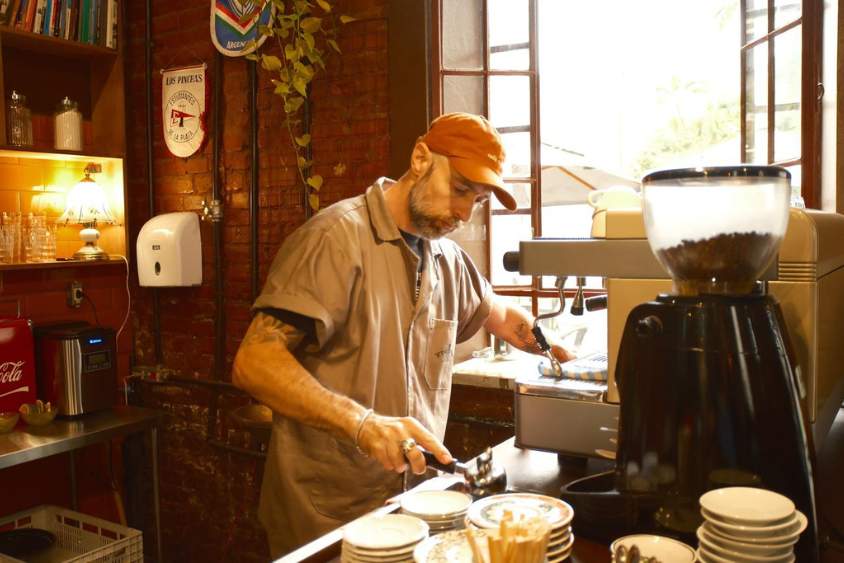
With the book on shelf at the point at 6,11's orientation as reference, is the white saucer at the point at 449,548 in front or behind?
in front

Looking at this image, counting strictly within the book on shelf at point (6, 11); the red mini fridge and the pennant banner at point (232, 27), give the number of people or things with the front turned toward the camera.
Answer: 3

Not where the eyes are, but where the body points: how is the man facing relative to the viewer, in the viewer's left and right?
facing the viewer and to the right of the viewer

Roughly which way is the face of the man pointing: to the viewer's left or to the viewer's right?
to the viewer's right

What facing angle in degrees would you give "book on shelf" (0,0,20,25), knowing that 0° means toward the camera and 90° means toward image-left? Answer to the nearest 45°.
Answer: approximately 0°

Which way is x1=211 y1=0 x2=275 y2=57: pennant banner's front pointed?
toward the camera

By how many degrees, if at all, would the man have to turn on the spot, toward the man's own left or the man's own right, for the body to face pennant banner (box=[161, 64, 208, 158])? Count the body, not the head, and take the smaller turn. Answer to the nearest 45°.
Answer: approximately 180°
